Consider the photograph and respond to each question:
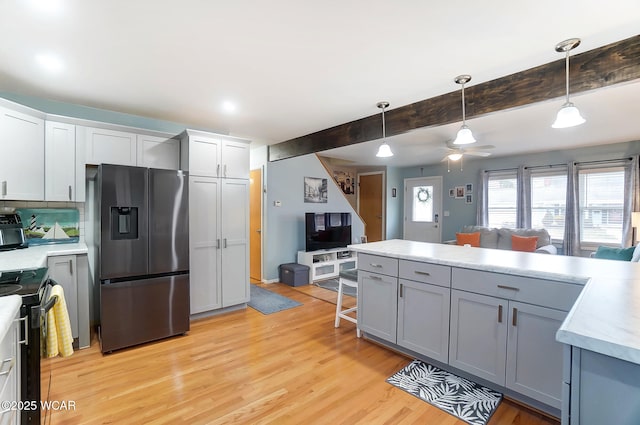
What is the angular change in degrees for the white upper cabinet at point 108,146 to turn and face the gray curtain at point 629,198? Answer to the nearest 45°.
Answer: approximately 90° to its left

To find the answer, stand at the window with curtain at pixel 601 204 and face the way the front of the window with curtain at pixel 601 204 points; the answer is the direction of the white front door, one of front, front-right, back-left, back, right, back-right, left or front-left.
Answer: right

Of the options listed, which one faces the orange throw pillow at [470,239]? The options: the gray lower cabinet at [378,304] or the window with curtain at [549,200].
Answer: the window with curtain

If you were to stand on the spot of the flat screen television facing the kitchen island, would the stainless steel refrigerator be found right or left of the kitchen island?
right

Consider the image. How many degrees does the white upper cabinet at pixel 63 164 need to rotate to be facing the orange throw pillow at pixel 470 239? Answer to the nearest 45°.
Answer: approximately 45° to its left

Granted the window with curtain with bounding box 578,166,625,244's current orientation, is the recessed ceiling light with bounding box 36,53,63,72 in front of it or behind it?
in front

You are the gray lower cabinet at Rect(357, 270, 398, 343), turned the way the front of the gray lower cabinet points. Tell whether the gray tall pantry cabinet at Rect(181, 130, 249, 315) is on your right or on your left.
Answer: on your right

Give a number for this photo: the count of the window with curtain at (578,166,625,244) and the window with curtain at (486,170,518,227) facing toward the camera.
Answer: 2
